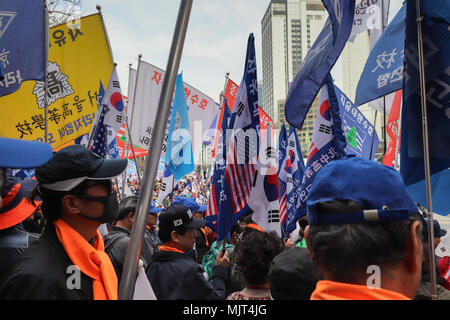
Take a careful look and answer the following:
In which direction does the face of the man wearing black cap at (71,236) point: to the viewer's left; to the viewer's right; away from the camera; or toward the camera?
to the viewer's right

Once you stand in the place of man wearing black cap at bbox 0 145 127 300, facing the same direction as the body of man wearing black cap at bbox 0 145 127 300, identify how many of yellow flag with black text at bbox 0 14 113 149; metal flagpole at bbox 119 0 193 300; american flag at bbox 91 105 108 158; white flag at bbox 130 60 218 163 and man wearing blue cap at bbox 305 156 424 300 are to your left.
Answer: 3

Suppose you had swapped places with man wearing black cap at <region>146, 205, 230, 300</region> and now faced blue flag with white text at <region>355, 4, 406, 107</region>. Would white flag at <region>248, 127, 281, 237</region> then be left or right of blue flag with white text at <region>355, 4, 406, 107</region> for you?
left

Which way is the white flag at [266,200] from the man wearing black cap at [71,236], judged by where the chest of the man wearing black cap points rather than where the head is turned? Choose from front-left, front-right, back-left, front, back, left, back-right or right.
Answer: front-left

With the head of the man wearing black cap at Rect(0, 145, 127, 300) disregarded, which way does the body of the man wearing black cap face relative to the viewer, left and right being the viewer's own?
facing to the right of the viewer

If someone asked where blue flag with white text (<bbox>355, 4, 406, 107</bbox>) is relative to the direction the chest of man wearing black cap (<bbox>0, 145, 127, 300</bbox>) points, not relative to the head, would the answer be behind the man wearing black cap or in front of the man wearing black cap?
in front

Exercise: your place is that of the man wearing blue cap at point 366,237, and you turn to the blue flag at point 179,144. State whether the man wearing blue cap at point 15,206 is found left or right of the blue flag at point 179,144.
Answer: left

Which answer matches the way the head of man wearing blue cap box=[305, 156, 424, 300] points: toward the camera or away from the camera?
away from the camera

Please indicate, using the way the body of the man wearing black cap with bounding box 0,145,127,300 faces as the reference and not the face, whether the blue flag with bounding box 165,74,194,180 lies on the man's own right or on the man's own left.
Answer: on the man's own left

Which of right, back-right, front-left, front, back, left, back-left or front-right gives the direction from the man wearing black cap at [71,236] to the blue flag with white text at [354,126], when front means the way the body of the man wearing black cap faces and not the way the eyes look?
front-left

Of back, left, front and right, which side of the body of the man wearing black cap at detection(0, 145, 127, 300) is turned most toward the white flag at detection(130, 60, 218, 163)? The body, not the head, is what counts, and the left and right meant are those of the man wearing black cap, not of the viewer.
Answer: left
